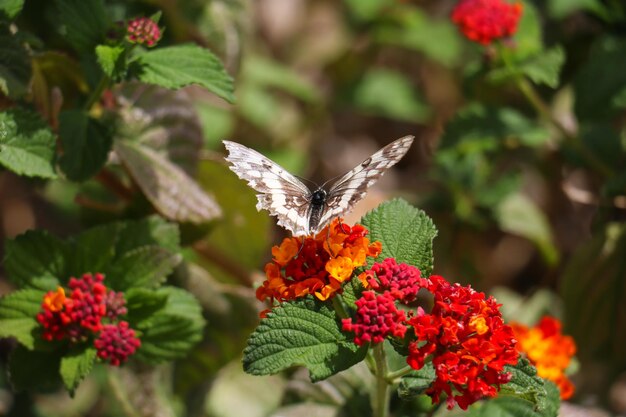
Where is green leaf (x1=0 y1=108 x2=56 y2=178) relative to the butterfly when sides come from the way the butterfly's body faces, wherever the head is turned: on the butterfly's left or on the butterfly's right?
on the butterfly's left

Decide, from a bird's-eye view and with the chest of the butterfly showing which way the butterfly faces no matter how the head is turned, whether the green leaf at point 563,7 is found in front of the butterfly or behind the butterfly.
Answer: in front

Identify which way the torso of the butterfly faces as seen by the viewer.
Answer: away from the camera

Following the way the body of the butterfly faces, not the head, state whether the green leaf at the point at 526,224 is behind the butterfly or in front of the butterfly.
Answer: in front
